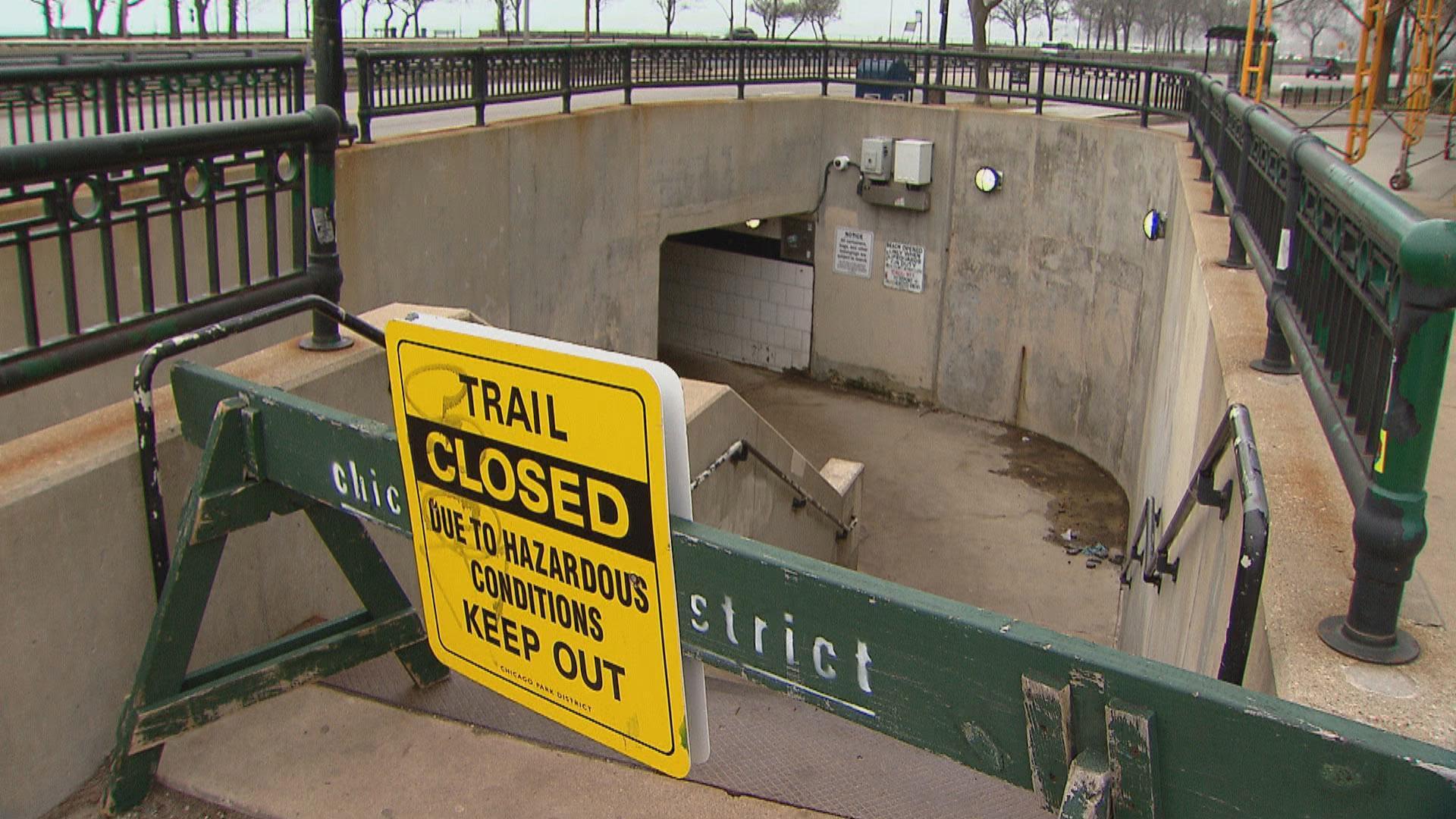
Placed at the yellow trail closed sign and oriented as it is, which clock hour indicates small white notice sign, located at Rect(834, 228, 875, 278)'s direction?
The small white notice sign is roughly at 5 o'clock from the yellow trail closed sign.

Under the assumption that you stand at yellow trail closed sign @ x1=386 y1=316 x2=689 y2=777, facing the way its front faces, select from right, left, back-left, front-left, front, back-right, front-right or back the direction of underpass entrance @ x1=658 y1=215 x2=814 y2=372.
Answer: back-right

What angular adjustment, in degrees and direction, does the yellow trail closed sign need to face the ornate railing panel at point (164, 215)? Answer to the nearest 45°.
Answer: approximately 90° to its right

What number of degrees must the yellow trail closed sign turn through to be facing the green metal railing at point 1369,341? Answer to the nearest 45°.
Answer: approximately 135° to its left

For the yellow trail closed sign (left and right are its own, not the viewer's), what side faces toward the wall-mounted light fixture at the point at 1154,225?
back

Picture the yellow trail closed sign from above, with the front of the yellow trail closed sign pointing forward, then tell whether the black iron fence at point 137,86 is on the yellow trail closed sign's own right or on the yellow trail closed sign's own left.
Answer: on the yellow trail closed sign's own right

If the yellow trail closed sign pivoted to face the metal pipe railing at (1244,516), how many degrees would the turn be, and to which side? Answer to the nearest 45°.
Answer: approximately 135° to its left

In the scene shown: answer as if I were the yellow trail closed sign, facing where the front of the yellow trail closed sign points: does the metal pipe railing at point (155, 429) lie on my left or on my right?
on my right

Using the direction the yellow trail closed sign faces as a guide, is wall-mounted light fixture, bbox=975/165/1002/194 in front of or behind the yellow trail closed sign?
behind

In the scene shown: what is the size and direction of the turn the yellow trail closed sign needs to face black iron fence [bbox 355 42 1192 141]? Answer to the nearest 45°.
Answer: approximately 135° to its right

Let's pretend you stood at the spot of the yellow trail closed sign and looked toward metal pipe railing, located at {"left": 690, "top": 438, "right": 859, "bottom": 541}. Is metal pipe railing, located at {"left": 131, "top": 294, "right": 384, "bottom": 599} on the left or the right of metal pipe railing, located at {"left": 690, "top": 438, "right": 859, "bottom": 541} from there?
left

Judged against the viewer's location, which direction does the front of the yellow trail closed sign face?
facing the viewer and to the left of the viewer

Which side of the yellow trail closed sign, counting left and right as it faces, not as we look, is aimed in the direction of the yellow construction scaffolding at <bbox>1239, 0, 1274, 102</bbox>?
back

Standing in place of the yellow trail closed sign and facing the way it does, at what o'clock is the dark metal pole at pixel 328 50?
The dark metal pole is roughly at 4 o'clock from the yellow trail closed sign.
